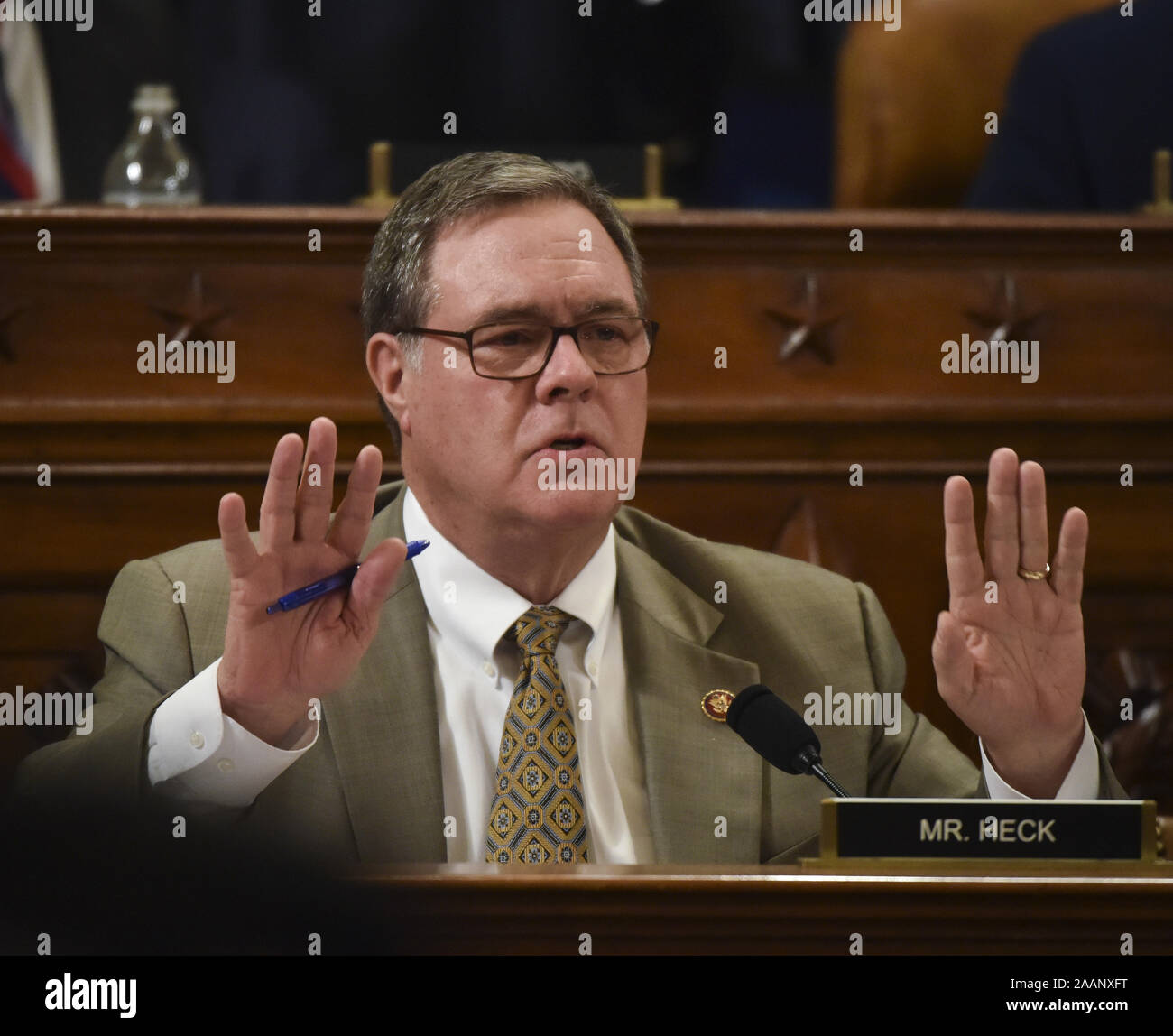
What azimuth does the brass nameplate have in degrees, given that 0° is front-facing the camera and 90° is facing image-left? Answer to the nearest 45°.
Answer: approximately 0°

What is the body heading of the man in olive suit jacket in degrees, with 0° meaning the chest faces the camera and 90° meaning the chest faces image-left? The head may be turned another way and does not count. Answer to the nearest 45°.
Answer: approximately 0°

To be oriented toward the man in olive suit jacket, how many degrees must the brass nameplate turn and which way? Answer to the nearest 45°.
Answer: approximately 135° to its right

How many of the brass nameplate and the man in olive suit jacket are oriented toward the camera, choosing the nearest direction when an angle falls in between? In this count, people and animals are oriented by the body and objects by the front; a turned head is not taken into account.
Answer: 2
